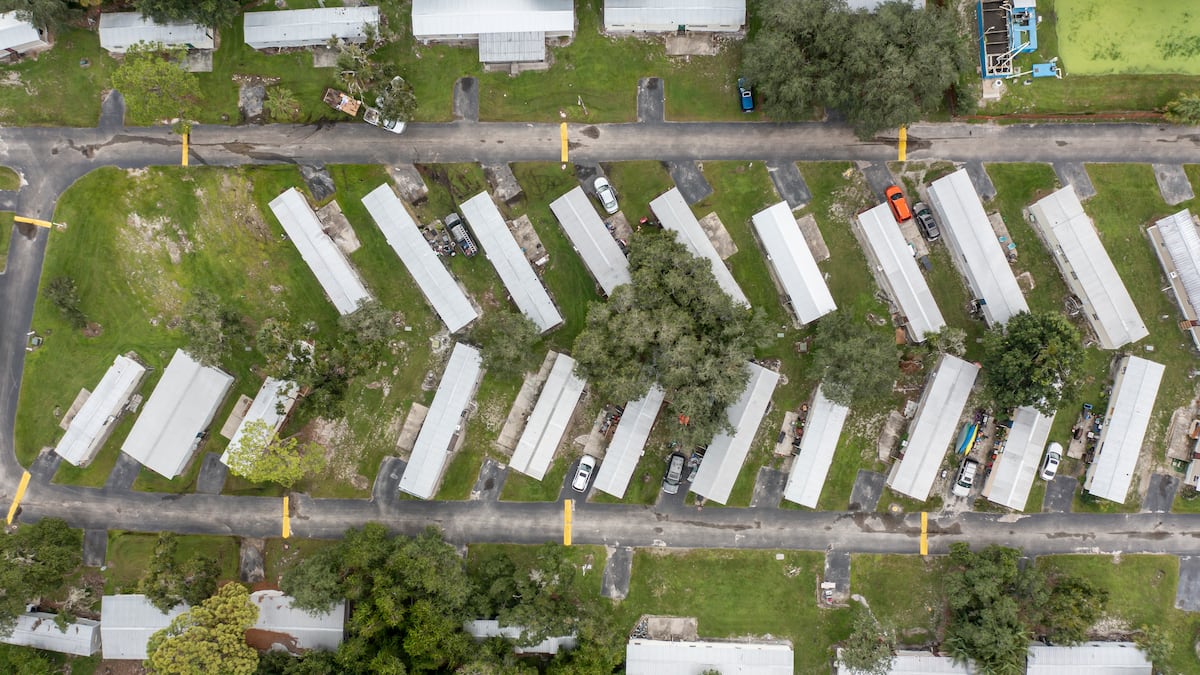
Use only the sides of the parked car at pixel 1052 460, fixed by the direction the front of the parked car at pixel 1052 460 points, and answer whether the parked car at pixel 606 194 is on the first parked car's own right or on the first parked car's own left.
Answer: on the first parked car's own left

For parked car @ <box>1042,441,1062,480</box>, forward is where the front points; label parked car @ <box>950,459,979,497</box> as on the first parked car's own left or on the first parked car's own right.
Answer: on the first parked car's own left

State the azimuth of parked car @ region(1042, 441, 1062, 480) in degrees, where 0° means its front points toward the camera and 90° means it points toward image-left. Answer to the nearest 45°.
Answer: approximately 180°

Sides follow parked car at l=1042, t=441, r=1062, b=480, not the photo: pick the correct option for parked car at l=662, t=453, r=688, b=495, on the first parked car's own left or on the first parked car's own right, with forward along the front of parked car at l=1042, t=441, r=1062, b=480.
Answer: on the first parked car's own left

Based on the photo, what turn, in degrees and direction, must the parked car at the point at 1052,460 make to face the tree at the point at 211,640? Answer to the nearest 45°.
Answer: approximately 135° to its left
